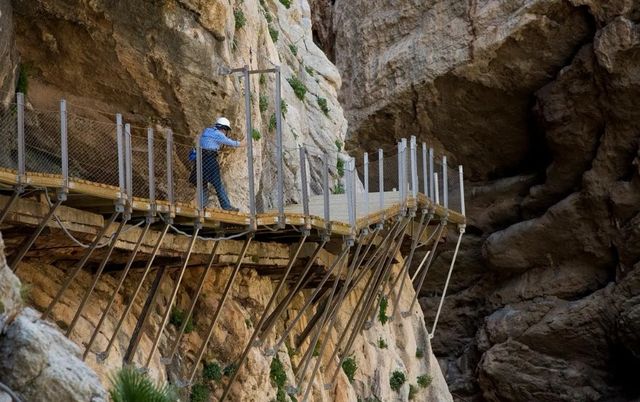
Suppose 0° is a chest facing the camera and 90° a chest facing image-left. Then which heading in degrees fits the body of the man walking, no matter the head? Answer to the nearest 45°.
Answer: approximately 270°

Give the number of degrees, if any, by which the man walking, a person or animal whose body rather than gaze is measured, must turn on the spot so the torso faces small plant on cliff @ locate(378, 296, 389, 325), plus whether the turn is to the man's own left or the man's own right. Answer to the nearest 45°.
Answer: approximately 45° to the man's own left

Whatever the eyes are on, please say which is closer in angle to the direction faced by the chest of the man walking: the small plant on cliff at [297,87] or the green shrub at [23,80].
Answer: the small plant on cliff

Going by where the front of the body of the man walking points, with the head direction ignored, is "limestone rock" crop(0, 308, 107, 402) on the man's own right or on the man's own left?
on the man's own right

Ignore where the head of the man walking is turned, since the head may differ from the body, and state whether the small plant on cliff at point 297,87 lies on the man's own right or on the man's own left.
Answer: on the man's own left

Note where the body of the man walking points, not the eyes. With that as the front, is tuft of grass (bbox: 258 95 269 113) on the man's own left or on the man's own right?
on the man's own left

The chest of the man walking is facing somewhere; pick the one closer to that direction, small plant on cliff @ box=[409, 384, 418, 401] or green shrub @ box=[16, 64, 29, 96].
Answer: the small plant on cliff

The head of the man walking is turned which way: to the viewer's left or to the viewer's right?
to the viewer's right
